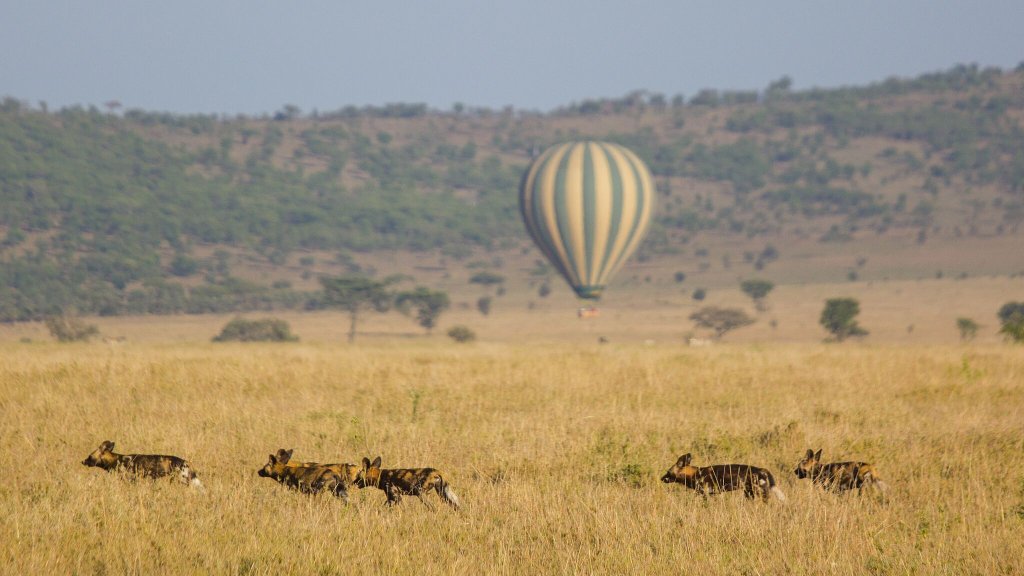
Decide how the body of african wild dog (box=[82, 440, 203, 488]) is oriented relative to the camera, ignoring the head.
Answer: to the viewer's left

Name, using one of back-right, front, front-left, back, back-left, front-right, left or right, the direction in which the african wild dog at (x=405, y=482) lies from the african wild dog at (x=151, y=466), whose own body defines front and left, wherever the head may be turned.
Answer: back-left

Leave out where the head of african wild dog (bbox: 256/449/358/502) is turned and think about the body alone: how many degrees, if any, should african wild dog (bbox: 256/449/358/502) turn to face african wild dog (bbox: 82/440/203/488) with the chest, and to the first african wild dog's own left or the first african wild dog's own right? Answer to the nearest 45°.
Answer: approximately 45° to the first african wild dog's own right

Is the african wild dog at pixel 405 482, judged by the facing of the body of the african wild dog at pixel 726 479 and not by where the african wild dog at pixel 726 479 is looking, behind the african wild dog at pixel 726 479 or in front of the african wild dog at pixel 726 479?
in front

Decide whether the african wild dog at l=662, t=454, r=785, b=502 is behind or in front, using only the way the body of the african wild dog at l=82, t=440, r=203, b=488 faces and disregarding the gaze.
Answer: behind

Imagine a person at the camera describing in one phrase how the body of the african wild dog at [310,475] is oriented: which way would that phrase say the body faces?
to the viewer's left

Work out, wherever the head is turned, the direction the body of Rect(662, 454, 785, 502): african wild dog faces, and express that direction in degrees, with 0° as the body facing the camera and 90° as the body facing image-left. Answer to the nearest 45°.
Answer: approximately 90°

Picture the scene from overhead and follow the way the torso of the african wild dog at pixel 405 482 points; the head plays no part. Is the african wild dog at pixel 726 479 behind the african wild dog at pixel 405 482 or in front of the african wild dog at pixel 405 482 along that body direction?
behind

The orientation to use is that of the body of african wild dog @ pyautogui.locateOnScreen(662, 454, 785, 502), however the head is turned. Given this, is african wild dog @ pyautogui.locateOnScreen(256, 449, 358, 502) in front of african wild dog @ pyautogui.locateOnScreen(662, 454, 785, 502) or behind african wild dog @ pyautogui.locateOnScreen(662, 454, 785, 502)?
in front

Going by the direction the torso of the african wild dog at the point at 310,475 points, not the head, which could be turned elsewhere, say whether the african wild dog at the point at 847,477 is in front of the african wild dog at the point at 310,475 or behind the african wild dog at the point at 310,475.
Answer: behind

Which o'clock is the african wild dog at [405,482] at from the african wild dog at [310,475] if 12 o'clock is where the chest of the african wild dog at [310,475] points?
the african wild dog at [405,482] is roughly at 7 o'clock from the african wild dog at [310,475].

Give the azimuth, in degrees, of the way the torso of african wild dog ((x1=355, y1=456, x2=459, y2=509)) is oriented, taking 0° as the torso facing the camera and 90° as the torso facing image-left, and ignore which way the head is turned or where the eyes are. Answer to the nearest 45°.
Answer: approximately 90°

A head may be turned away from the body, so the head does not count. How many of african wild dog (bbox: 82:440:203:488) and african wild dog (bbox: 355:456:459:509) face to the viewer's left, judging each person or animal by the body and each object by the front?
2

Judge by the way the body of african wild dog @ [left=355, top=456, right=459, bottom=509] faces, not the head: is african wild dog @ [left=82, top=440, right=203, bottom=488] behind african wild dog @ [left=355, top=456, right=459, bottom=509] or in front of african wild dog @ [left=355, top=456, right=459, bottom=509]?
in front

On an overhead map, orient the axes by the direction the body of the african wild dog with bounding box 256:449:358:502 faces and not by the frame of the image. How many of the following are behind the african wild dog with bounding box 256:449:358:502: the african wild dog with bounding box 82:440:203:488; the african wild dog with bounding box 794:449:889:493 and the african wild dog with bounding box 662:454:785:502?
2

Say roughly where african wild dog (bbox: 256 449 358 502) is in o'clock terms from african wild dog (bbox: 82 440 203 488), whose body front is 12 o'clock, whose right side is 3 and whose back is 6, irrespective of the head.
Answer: african wild dog (bbox: 256 449 358 502) is roughly at 7 o'clock from african wild dog (bbox: 82 440 203 488).
